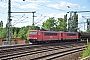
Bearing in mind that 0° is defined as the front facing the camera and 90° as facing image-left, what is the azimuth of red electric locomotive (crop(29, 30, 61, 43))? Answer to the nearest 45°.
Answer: approximately 45°
